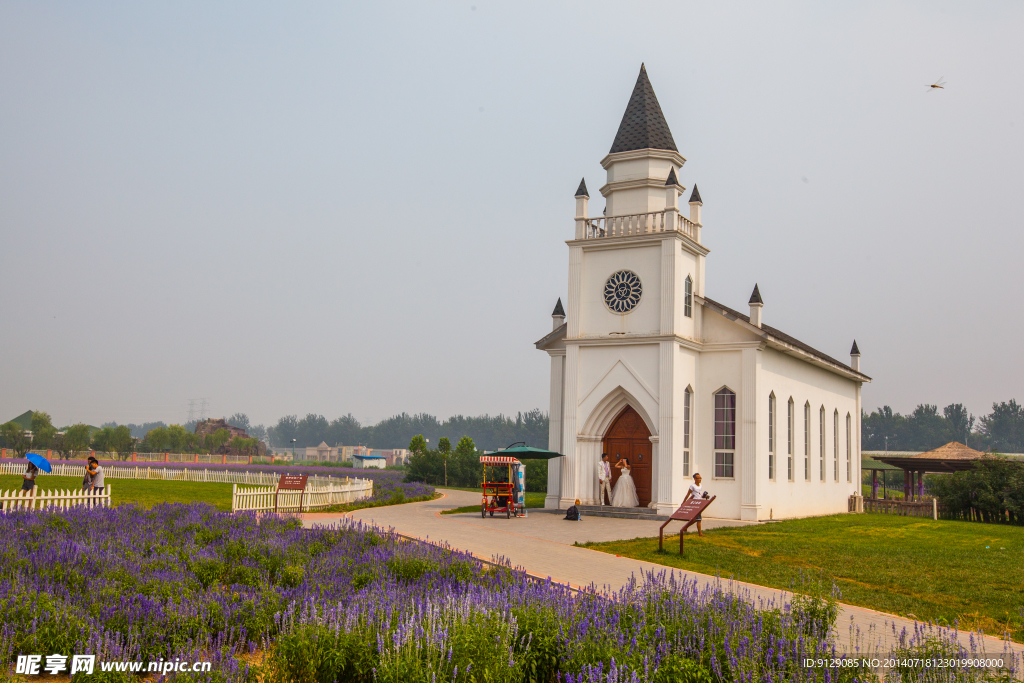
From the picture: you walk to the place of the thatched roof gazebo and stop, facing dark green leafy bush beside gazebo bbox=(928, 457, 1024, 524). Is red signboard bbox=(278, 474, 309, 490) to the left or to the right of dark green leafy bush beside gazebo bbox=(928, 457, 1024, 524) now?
right

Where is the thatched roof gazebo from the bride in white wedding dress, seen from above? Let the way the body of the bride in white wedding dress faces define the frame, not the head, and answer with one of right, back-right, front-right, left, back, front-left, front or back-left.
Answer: back

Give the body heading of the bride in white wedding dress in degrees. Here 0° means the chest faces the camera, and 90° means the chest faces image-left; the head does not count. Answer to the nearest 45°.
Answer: approximately 45°

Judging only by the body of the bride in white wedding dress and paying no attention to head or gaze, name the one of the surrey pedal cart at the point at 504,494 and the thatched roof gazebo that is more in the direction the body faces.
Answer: the surrey pedal cart

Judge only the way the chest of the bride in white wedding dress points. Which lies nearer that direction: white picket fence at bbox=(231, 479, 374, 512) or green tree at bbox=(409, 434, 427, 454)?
the white picket fence

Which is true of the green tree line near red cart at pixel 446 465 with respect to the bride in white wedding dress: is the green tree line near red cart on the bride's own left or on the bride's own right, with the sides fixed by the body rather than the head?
on the bride's own right
